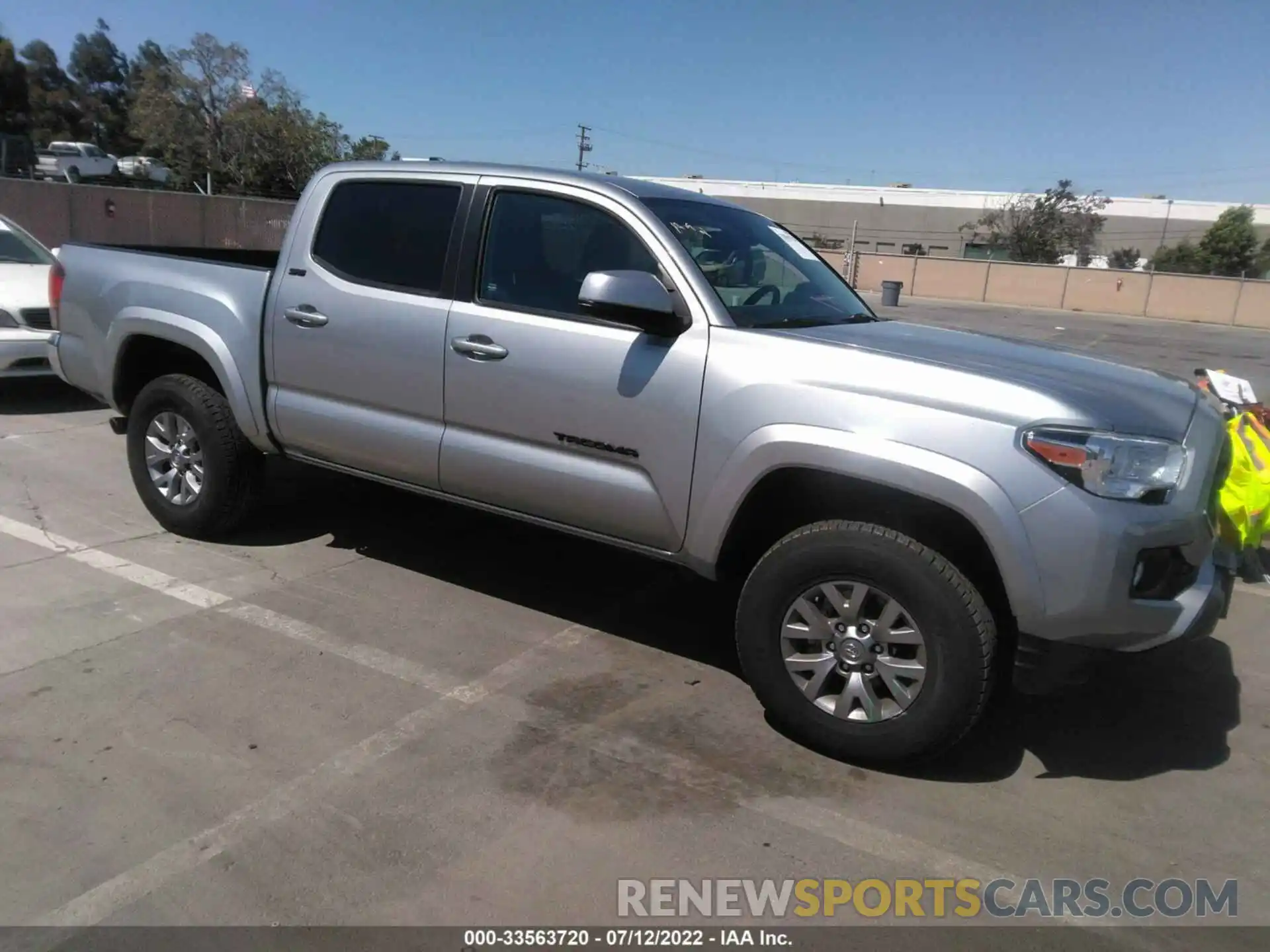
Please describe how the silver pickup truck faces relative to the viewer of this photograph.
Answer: facing the viewer and to the right of the viewer

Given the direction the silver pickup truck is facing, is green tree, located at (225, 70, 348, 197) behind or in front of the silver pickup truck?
behind

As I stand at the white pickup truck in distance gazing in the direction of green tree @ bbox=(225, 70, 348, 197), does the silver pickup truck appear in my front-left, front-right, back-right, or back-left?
front-right

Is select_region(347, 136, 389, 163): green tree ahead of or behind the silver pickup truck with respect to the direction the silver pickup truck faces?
behind

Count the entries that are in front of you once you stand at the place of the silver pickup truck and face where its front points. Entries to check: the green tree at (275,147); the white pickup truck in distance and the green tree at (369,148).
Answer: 0

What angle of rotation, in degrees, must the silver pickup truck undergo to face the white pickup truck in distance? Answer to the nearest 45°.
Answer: approximately 180°
